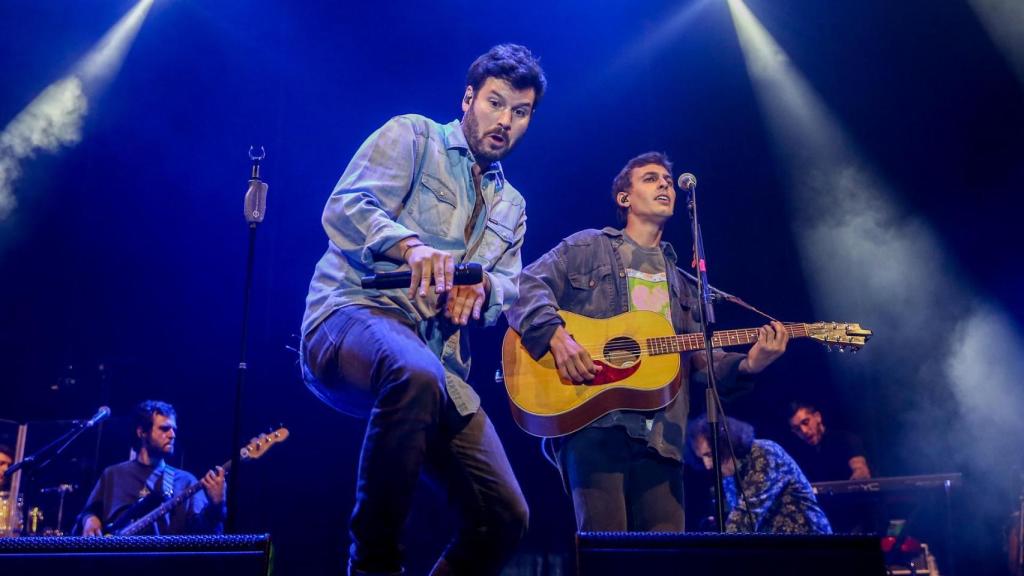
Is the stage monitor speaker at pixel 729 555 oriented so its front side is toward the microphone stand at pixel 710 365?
yes

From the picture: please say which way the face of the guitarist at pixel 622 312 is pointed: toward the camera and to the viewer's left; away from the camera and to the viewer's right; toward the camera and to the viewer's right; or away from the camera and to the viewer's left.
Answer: toward the camera and to the viewer's right

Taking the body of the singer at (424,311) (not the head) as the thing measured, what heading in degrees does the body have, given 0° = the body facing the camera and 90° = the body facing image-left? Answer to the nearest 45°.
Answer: approximately 315°

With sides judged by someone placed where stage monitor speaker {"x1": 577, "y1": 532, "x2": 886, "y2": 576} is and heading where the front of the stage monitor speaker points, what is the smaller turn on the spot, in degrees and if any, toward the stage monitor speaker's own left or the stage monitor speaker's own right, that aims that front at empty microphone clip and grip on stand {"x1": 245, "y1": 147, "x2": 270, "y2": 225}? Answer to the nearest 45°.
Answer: approximately 45° to the stage monitor speaker's own left

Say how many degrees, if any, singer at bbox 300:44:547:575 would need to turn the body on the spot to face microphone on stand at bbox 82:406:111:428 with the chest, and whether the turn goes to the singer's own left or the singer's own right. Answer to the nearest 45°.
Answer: approximately 180°

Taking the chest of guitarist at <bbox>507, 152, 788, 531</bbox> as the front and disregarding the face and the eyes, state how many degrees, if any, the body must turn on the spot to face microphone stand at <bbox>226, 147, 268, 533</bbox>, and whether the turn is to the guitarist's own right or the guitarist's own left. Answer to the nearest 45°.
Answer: approximately 135° to the guitarist's own right

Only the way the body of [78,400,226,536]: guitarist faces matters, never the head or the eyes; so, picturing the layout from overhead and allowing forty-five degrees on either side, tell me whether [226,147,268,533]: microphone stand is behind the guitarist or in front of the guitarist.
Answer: in front

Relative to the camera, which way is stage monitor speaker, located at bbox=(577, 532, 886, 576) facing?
away from the camera

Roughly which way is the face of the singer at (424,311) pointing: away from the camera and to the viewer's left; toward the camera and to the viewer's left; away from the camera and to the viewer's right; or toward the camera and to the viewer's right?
toward the camera and to the viewer's right

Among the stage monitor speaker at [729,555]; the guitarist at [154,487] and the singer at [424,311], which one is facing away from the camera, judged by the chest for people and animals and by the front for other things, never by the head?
the stage monitor speaker

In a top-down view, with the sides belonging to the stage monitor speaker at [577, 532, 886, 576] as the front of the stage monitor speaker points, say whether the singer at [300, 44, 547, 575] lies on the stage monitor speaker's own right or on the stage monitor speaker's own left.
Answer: on the stage monitor speaker's own left
